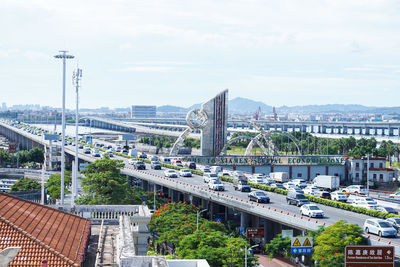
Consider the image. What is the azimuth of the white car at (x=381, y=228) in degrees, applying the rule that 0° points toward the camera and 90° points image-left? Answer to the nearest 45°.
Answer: approximately 315°

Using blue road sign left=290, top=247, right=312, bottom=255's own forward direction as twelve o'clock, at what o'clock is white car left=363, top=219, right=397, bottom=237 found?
The white car is roughly at 8 o'clock from the blue road sign.

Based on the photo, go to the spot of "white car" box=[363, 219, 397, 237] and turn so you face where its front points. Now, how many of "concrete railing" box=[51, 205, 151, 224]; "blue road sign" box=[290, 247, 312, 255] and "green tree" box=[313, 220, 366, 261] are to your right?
3

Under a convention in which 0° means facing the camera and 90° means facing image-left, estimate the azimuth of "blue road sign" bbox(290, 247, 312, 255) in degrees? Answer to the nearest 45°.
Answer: approximately 0°

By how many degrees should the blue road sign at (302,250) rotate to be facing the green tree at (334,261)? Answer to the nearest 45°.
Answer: approximately 45° to its left

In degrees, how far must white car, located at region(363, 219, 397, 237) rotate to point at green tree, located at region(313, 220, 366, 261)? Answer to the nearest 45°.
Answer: approximately 90° to its right

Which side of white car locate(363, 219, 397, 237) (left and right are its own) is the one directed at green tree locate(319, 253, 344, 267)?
right

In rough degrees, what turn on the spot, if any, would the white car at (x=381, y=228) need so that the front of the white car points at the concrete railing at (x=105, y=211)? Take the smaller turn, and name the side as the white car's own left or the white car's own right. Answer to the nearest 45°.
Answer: approximately 90° to the white car's own right

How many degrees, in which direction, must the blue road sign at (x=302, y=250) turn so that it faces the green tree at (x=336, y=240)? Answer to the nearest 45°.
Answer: approximately 90° to its left
